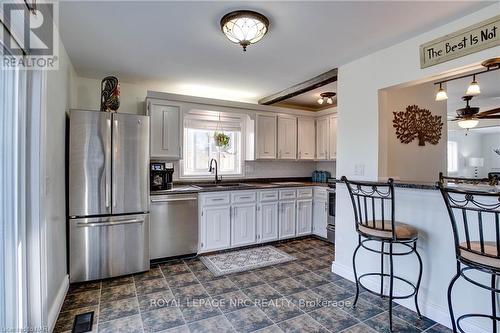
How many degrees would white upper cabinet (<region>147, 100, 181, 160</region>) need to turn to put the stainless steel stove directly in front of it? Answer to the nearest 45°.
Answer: approximately 90° to its left

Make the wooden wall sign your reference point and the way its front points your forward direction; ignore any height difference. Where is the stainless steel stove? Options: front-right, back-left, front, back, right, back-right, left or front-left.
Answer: right

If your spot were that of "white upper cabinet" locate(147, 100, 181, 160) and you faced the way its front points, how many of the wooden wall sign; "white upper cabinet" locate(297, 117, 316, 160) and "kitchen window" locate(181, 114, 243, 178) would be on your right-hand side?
0

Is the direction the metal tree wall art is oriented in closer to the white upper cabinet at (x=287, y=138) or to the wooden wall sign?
the wooden wall sign

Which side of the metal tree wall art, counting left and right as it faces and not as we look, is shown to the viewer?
front

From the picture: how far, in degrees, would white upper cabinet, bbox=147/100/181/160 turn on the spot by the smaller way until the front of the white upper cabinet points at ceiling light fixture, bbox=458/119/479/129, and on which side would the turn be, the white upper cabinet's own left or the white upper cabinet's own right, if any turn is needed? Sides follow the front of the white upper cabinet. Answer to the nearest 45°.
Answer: approximately 90° to the white upper cabinet's own left

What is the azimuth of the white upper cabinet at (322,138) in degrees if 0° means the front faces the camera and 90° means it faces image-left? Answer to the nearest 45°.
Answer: approximately 45°

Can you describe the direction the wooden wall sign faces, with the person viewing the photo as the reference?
facing the viewer and to the left of the viewer

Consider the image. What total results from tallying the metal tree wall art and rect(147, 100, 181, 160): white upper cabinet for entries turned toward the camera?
2

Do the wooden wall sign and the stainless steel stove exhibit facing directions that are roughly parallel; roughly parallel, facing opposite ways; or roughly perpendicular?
roughly parallel

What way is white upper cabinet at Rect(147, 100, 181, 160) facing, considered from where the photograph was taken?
facing the viewer
